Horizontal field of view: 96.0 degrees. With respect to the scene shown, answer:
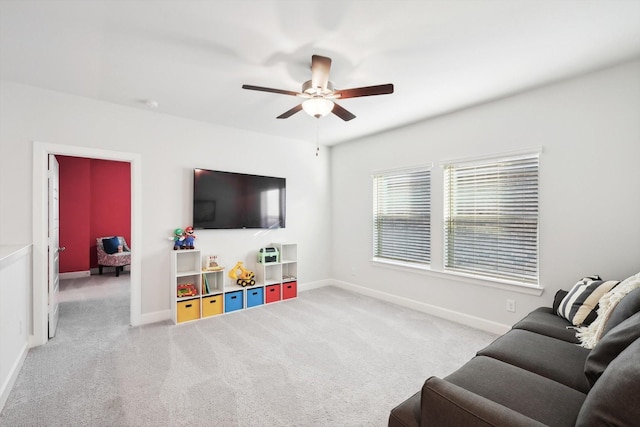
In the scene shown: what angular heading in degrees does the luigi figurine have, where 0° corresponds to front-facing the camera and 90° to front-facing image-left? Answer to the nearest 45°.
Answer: approximately 315°

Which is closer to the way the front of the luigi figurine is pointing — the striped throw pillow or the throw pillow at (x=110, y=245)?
the striped throw pillow

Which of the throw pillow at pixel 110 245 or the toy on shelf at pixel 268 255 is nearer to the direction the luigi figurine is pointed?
the toy on shelf

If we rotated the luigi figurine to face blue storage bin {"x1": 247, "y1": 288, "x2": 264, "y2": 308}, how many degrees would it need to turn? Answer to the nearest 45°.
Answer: approximately 45° to its left

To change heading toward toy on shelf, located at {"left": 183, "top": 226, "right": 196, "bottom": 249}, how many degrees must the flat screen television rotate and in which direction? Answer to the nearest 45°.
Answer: approximately 90° to its right

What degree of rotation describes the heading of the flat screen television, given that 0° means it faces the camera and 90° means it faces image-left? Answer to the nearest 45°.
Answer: approximately 315°

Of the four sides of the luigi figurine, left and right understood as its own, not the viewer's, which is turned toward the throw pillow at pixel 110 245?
back

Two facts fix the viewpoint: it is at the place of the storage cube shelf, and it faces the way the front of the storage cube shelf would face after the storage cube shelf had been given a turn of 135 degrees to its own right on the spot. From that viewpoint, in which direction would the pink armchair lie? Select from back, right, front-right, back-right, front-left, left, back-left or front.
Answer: front-right

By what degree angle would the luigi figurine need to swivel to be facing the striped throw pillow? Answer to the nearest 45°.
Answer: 0° — it already faces it
